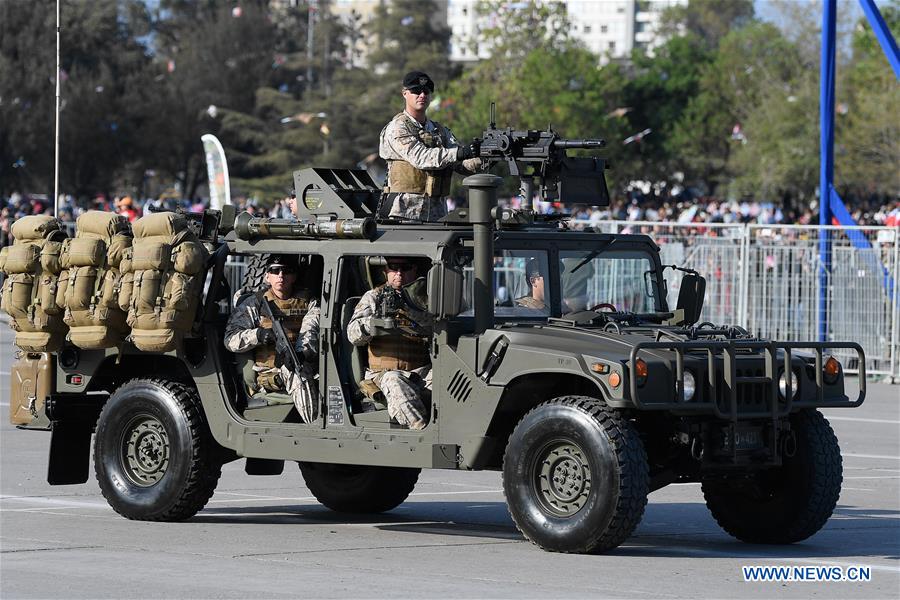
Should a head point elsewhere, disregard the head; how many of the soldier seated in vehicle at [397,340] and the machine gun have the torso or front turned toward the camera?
1

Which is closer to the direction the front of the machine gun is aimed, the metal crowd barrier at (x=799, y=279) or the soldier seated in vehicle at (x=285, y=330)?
the metal crowd barrier

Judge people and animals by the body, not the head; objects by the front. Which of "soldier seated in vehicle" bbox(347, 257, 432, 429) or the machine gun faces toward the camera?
the soldier seated in vehicle

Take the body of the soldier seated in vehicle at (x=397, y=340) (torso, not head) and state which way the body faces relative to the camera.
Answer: toward the camera

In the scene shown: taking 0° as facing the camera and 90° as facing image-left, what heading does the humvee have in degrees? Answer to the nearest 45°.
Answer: approximately 315°

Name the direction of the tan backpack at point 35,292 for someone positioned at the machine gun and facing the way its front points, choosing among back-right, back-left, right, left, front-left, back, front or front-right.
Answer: back

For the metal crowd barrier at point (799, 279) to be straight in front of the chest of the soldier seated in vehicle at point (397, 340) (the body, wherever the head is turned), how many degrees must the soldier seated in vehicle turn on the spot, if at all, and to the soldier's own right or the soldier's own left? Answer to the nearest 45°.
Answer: approximately 135° to the soldier's own left

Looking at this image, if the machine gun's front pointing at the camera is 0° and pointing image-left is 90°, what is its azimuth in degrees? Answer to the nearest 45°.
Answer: approximately 270°

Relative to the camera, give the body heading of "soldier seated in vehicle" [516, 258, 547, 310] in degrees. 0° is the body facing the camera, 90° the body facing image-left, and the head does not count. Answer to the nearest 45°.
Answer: approximately 315°

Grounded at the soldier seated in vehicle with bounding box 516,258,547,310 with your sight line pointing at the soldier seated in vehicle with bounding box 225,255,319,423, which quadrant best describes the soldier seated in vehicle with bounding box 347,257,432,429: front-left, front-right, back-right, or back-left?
front-left
